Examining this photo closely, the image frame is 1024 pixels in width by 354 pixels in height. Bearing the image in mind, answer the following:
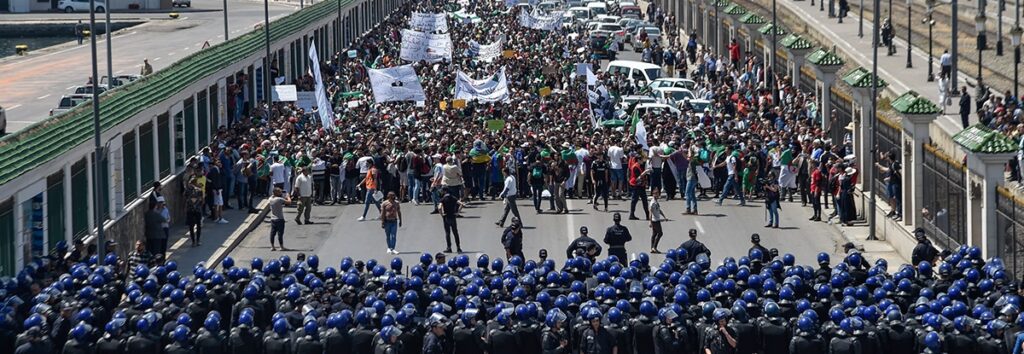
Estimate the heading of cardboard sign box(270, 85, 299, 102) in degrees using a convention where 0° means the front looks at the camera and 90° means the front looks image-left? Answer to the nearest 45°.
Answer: approximately 0°

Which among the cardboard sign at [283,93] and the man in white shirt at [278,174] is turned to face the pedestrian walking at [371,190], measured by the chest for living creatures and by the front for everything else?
the cardboard sign
